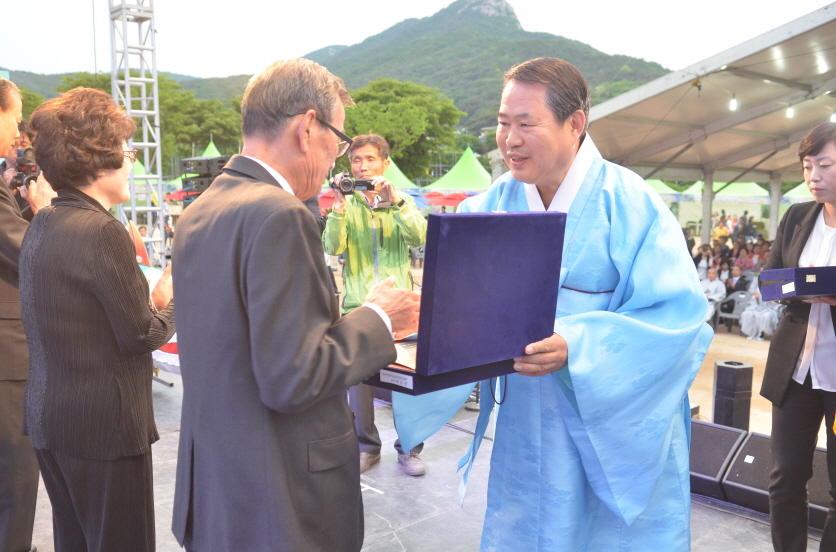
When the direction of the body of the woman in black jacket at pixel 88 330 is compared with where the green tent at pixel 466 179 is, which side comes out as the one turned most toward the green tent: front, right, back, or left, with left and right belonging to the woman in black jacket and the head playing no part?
front

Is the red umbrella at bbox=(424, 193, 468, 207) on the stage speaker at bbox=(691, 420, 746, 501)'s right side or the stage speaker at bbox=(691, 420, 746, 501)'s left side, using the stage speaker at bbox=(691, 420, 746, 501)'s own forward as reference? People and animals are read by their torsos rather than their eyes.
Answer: on its right

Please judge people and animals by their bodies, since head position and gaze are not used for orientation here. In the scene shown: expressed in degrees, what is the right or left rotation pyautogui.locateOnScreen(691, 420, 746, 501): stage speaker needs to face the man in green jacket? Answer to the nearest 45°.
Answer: approximately 45° to its right

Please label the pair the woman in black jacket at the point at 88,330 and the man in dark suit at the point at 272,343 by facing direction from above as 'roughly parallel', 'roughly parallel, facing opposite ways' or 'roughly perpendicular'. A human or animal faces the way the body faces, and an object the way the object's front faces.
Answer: roughly parallel

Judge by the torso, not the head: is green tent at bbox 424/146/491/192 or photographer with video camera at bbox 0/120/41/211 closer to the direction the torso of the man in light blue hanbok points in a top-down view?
the photographer with video camera

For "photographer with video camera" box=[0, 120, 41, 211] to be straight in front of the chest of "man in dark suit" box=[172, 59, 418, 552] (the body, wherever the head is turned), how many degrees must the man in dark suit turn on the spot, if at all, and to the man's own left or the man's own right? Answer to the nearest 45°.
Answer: approximately 90° to the man's own left

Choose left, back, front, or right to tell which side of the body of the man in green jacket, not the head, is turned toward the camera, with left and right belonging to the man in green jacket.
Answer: front

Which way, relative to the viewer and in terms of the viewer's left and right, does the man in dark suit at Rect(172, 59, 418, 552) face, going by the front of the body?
facing away from the viewer and to the right of the viewer

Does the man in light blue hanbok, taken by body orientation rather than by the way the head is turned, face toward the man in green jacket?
no

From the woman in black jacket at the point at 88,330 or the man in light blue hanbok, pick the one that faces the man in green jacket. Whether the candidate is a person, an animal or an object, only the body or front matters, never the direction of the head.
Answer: the woman in black jacket

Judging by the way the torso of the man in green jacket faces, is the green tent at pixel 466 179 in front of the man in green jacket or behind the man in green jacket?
behind

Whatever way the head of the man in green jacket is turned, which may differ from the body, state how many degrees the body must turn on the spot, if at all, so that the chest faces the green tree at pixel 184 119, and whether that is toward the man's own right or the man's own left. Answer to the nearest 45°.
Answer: approximately 180°

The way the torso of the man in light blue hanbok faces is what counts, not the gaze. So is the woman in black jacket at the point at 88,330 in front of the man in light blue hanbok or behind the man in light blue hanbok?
in front

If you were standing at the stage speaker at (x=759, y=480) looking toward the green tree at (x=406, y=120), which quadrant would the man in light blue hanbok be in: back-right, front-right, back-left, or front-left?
back-left

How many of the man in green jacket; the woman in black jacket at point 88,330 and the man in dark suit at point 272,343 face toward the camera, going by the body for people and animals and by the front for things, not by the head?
1

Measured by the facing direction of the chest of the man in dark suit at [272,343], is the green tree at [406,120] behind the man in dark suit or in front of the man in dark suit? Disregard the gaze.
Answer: in front

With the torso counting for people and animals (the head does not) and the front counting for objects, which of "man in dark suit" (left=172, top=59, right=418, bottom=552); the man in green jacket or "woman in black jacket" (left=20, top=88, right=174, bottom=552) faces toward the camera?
the man in green jacket
